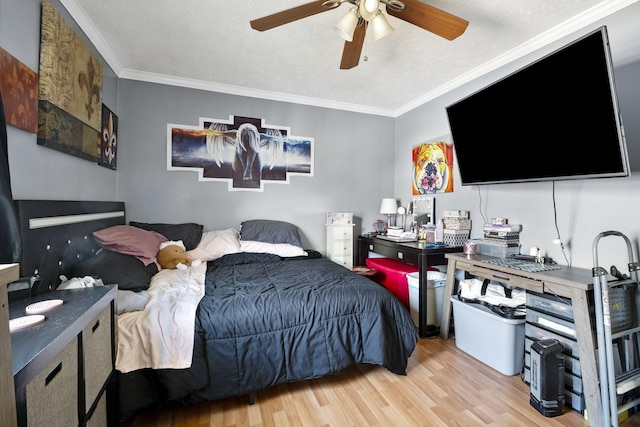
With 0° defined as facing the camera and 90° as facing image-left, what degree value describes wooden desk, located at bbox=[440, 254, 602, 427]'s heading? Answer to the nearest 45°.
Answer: approximately 45°

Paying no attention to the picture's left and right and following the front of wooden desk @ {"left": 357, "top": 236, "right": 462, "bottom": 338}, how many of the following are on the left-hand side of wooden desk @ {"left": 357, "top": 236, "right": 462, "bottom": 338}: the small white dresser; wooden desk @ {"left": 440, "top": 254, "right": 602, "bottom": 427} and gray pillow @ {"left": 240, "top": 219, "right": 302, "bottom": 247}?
1

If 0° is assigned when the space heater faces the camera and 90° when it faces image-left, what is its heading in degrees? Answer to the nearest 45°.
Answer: approximately 45°

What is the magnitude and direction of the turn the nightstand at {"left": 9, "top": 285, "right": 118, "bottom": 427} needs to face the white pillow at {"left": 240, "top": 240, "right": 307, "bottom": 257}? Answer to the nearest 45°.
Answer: approximately 90° to its left

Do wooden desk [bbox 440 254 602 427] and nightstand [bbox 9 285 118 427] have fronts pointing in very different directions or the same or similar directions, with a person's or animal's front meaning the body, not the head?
very different directions

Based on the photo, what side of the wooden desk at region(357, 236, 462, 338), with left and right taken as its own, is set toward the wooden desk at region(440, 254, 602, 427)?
left

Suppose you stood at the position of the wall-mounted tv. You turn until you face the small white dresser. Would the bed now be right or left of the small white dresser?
left

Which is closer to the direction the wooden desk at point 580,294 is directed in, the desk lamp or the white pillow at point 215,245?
the white pillow

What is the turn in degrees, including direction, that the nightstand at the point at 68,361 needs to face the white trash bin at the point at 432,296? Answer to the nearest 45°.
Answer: approximately 45° to its left
